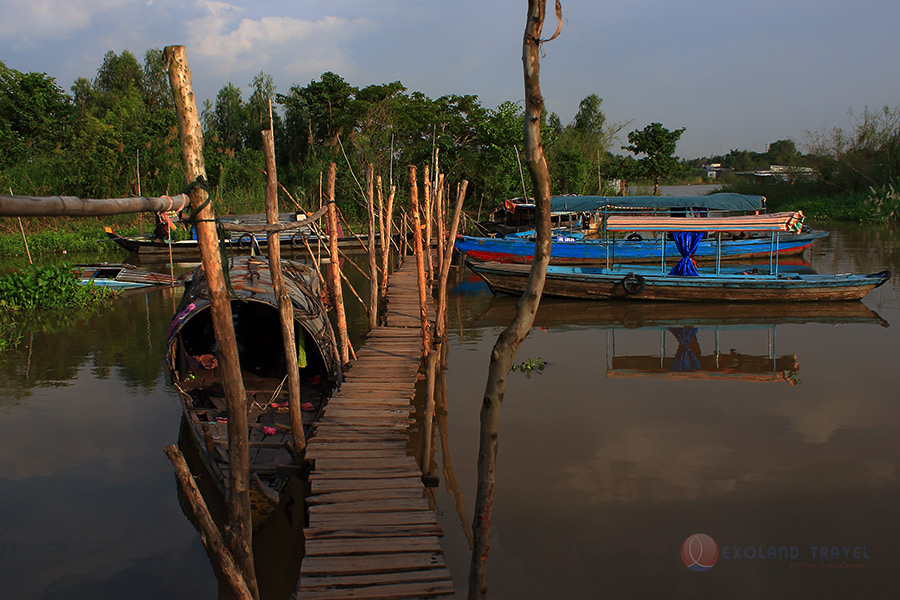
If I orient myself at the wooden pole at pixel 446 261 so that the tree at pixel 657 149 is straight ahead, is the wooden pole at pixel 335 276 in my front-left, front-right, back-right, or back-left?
back-left

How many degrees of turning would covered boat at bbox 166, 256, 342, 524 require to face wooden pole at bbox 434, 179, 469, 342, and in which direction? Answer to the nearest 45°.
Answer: approximately 90° to its left

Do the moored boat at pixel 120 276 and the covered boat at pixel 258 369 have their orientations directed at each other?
no

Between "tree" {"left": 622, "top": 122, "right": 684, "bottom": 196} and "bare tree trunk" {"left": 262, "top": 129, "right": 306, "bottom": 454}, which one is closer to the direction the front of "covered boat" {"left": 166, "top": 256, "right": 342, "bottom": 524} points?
the bare tree trunk

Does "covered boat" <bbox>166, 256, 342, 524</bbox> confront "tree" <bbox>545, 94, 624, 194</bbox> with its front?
no

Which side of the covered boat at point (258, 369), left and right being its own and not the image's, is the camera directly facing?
front
